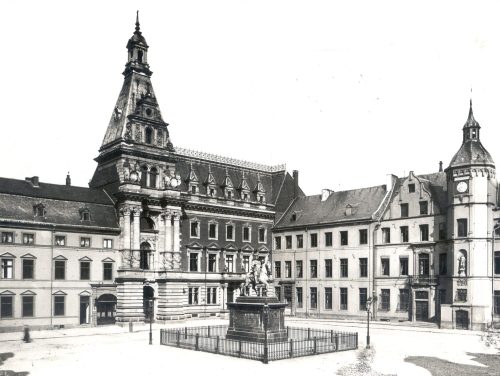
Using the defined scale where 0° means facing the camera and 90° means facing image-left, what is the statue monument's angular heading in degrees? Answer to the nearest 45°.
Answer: approximately 315°
